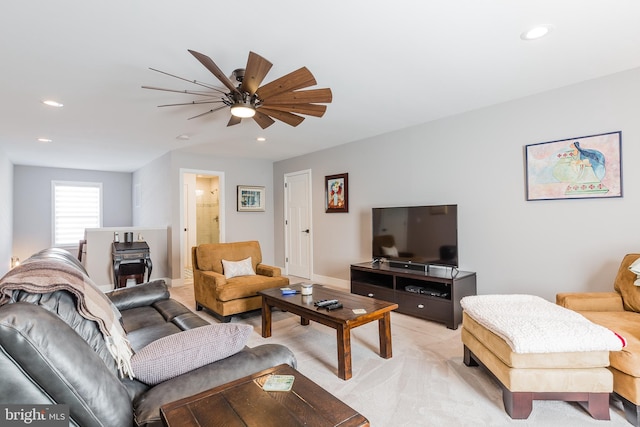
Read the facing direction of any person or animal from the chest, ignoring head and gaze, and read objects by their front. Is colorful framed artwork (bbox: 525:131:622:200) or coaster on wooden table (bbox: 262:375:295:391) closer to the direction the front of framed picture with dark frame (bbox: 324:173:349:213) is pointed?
the coaster on wooden table

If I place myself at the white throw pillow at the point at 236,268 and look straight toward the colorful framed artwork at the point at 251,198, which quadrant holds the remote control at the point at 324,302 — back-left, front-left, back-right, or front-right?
back-right

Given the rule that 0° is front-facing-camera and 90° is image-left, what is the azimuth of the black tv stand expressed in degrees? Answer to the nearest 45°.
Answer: approximately 45°

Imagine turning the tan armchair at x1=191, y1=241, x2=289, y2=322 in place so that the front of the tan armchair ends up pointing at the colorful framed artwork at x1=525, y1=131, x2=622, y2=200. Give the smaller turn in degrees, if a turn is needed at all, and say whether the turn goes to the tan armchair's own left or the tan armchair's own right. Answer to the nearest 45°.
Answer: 0° — it already faces it

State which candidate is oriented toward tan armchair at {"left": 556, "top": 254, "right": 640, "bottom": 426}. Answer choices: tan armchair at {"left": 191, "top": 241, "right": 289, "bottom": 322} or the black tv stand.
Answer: tan armchair at {"left": 191, "top": 241, "right": 289, "bottom": 322}

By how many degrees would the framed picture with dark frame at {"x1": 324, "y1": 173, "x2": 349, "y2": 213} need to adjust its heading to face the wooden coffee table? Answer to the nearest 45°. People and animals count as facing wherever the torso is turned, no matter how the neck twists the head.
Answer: approximately 45° to its left
